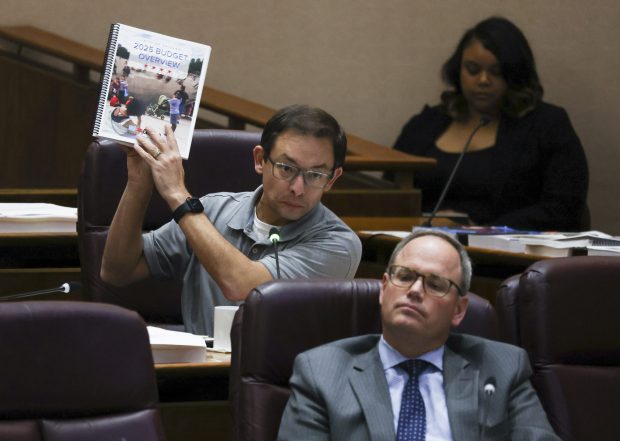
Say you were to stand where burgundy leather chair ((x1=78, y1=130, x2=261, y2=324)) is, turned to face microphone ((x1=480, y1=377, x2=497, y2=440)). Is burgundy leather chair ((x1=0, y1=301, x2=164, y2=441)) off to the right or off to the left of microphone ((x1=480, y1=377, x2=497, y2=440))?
right

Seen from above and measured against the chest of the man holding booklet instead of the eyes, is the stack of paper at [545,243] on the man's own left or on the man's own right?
on the man's own left

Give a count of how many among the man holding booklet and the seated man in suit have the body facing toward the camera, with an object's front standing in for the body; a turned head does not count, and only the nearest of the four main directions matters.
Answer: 2
